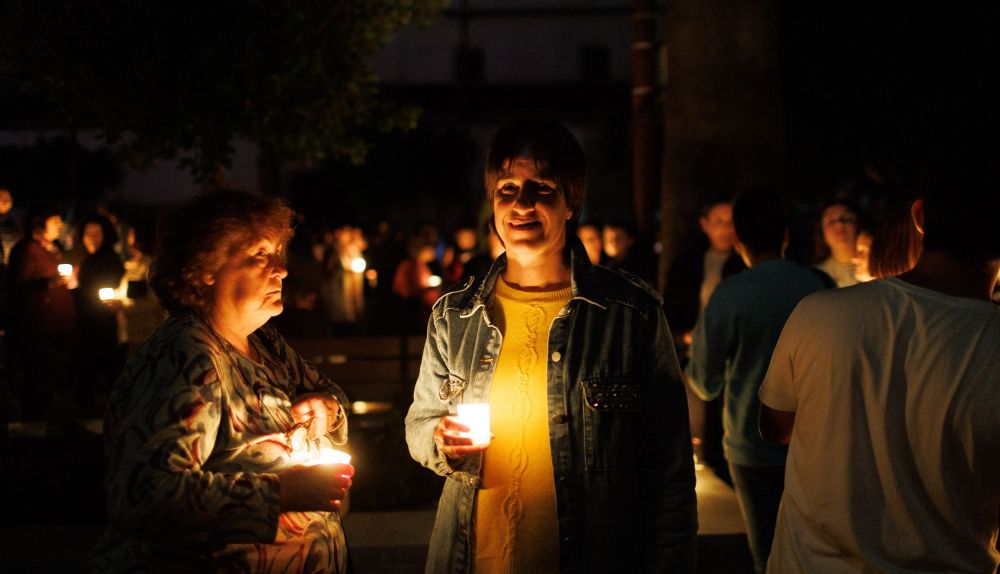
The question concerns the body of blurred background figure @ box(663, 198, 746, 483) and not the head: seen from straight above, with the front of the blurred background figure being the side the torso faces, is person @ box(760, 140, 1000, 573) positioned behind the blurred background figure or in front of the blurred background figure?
in front

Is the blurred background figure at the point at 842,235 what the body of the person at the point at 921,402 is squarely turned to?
yes

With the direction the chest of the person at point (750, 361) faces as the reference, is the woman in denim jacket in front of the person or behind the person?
behind

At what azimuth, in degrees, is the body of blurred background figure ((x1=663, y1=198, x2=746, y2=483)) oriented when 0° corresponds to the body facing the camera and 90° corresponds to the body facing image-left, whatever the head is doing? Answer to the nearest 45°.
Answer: approximately 315°

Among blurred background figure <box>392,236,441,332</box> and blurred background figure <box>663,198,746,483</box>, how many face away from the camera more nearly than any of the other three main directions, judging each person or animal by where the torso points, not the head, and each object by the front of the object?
0

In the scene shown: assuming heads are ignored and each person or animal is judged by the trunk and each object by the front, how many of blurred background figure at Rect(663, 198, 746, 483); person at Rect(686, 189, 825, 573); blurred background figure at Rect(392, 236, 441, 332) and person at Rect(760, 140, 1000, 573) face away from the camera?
2

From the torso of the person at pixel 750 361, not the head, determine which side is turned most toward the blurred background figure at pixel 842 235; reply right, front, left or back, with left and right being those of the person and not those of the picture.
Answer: front

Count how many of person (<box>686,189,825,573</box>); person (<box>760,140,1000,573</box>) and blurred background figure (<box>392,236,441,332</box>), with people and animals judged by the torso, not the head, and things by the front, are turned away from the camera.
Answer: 2

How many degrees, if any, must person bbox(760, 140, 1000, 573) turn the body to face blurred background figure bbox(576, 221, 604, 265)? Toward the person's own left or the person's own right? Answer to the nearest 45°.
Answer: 0° — they already face them

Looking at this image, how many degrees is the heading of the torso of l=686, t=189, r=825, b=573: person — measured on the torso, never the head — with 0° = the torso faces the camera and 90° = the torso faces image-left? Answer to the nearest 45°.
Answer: approximately 180°

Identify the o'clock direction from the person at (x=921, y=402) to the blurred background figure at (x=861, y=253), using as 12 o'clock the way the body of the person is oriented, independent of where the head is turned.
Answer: The blurred background figure is roughly at 12 o'clock from the person.

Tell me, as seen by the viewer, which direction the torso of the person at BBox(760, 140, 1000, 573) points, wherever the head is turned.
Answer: away from the camera
